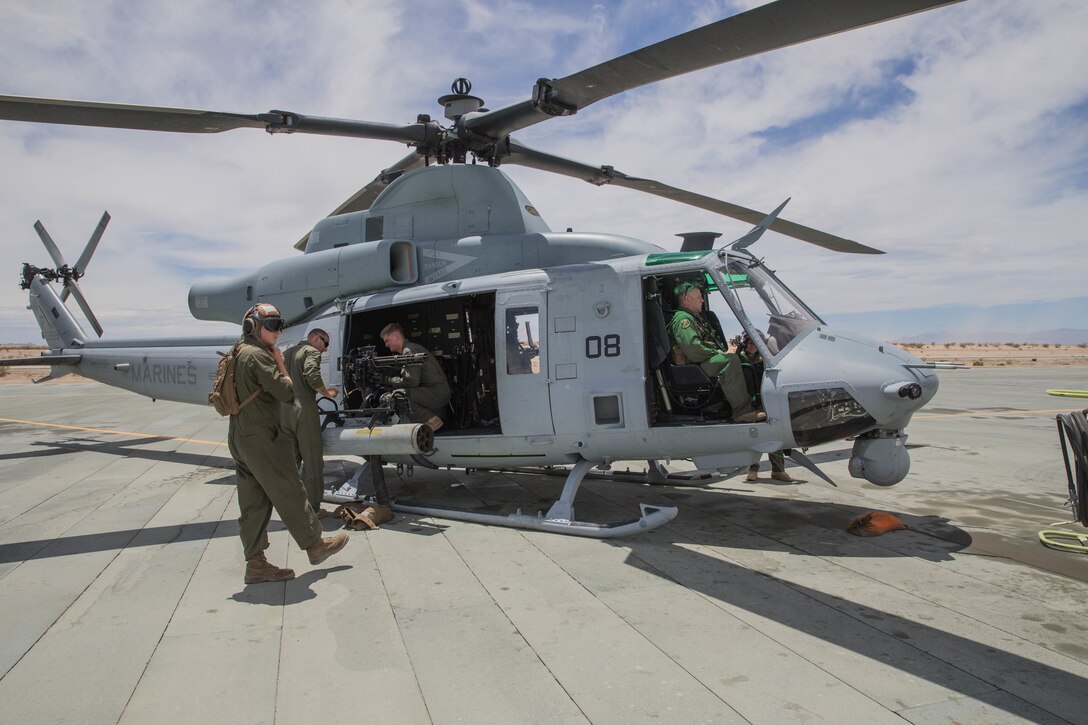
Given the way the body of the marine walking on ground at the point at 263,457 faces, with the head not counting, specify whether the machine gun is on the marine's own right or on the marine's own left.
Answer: on the marine's own left

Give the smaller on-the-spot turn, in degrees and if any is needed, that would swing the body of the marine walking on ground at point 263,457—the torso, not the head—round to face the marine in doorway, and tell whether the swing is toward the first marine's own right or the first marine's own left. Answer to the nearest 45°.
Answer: approximately 45° to the first marine's own left

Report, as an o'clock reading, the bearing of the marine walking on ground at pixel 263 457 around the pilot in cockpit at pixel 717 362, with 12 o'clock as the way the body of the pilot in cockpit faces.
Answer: The marine walking on ground is roughly at 5 o'clock from the pilot in cockpit.

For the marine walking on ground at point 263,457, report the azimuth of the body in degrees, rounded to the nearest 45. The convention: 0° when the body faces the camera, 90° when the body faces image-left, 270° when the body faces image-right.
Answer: approximately 270°

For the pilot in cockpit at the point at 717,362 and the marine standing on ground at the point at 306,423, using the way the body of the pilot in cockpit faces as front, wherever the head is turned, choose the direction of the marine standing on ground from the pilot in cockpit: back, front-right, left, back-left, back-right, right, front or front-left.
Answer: back

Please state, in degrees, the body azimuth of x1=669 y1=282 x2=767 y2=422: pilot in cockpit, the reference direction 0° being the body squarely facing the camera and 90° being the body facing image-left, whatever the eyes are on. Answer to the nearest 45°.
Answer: approximately 270°

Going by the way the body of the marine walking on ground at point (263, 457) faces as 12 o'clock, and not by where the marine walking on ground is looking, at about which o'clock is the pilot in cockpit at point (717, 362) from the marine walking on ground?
The pilot in cockpit is roughly at 12 o'clock from the marine walking on ground.

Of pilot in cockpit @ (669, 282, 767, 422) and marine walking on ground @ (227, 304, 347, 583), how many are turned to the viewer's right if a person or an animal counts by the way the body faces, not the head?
2

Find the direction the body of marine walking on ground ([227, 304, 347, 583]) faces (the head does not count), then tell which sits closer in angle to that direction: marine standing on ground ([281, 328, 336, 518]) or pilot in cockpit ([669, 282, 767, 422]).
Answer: the pilot in cockpit

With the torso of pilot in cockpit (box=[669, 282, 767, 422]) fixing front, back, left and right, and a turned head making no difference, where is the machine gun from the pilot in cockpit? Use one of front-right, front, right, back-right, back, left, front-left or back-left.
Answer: back

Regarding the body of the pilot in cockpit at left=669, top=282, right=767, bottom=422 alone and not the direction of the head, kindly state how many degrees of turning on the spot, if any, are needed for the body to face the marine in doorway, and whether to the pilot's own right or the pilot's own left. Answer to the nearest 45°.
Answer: approximately 180°
